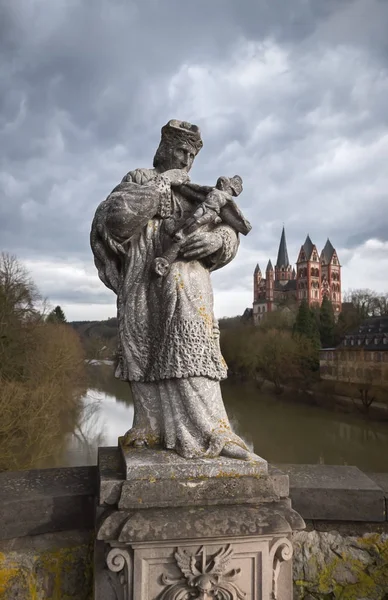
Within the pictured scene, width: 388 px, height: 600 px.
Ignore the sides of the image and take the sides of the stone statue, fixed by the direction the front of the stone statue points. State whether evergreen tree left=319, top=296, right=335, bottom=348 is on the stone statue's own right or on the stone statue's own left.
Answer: on the stone statue's own left

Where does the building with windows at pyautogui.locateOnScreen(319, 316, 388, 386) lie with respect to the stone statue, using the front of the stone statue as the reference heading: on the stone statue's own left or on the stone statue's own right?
on the stone statue's own left

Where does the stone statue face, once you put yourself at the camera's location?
facing the viewer and to the right of the viewer

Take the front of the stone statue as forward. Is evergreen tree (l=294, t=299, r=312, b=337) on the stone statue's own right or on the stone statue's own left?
on the stone statue's own left
